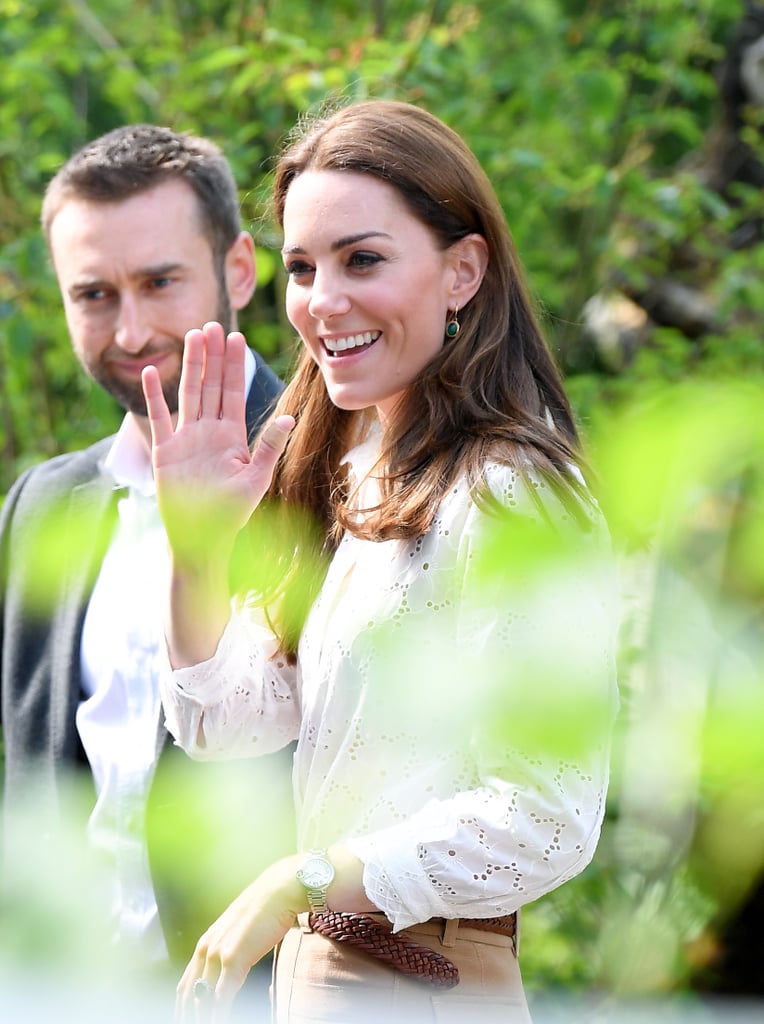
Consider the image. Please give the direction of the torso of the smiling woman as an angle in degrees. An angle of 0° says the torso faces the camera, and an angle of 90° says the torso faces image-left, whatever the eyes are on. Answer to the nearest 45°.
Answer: approximately 45°
